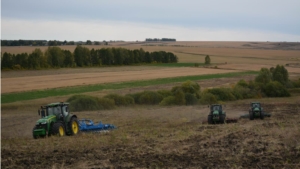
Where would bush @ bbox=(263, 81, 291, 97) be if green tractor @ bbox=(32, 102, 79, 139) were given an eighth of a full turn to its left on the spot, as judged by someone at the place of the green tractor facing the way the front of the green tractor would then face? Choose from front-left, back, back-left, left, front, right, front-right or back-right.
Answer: back-left

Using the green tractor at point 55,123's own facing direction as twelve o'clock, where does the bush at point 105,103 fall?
The bush is roughly at 5 o'clock from the green tractor.

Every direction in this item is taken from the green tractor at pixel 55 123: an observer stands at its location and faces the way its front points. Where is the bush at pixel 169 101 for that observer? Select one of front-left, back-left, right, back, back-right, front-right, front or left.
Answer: back

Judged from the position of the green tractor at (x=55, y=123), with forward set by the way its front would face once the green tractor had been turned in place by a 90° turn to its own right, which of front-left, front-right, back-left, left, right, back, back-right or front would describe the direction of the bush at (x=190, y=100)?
right

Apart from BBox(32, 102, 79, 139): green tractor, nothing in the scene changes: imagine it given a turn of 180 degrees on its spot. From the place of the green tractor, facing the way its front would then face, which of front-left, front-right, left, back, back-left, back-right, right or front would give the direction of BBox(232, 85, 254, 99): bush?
front

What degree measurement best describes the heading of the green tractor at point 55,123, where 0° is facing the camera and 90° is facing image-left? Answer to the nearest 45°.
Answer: approximately 45°

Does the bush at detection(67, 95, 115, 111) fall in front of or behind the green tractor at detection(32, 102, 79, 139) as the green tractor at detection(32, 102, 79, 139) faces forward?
behind

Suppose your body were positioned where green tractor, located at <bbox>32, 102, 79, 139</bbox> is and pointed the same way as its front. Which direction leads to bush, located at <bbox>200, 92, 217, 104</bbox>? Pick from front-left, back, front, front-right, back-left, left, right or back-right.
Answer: back

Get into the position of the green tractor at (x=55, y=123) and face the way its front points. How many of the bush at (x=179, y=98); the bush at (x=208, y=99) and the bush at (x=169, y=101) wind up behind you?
3

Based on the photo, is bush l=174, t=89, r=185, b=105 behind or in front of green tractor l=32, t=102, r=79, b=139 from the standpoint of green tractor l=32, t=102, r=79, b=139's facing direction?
behind

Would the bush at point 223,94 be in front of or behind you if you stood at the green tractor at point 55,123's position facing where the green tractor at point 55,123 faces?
behind
